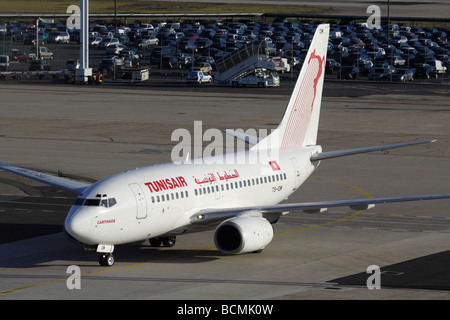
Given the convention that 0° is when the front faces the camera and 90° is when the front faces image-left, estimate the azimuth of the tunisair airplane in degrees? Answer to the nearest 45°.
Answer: approximately 45°
